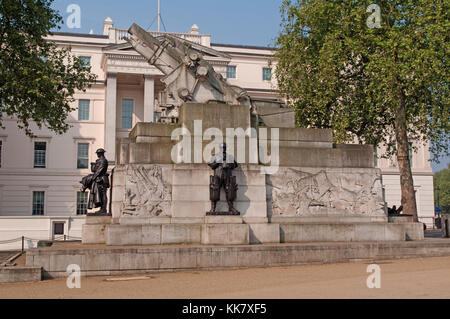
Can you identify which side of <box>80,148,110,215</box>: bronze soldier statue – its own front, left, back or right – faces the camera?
left

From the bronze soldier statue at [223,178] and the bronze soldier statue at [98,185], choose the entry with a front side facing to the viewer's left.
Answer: the bronze soldier statue at [98,185]

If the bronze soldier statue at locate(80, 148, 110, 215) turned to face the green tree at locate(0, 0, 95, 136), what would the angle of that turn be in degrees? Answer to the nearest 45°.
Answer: approximately 90° to its right

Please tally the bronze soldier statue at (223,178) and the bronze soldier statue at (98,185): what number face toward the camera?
1

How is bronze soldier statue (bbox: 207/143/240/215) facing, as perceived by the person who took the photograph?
facing the viewer

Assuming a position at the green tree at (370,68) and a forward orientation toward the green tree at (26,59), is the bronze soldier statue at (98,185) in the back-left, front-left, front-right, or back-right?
front-left

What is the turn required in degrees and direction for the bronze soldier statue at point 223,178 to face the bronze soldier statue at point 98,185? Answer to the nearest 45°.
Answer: approximately 90° to its right

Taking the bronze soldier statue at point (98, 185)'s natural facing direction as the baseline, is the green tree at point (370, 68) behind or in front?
behind

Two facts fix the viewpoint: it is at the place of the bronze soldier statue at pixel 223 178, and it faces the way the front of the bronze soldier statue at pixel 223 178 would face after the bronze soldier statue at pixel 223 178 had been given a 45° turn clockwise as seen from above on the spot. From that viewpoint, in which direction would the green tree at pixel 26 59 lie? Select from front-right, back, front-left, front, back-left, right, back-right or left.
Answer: right

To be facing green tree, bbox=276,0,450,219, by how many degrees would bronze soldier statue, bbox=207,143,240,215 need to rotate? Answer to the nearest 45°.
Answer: approximately 135° to its left

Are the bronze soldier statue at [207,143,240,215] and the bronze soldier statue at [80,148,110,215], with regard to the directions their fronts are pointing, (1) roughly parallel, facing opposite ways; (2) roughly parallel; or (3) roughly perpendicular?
roughly perpendicular
